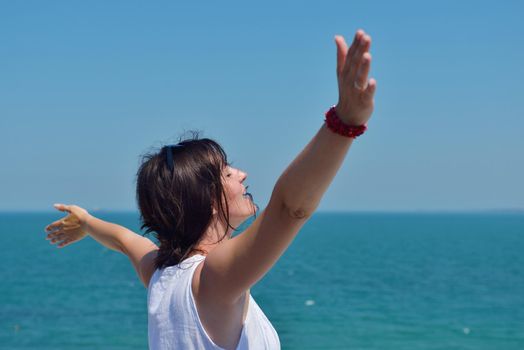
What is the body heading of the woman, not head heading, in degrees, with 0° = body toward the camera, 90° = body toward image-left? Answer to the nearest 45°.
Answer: approximately 225°
